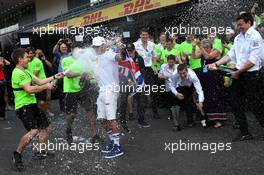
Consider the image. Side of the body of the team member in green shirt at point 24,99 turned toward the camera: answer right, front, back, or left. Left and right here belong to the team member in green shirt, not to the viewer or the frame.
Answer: right

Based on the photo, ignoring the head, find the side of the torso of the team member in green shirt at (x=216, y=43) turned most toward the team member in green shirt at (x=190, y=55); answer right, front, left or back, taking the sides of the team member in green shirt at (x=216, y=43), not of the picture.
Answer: right

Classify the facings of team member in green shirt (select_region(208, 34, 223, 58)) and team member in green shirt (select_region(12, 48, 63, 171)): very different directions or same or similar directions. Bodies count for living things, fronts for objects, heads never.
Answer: very different directions

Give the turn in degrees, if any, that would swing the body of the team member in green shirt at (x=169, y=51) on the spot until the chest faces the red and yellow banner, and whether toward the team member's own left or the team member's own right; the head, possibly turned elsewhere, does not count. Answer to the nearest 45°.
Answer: approximately 180°

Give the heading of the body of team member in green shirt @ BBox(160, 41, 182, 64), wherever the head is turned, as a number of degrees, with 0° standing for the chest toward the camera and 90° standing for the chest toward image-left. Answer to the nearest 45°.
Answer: approximately 0°

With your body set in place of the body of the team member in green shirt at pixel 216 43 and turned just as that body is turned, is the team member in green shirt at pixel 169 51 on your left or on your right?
on your right

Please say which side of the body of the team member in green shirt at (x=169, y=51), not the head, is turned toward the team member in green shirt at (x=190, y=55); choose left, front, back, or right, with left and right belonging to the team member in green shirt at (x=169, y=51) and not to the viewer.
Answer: left

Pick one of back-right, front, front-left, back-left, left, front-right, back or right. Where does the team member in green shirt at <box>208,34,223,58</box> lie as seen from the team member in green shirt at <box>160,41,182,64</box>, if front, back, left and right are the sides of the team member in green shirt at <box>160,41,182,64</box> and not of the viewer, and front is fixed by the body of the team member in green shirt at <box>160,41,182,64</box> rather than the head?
front-left

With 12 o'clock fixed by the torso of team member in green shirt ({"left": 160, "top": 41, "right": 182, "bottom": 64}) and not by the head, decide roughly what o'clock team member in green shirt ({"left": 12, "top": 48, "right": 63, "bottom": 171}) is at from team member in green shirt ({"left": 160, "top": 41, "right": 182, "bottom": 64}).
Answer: team member in green shirt ({"left": 12, "top": 48, "right": 63, "bottom": 171}) is roughly at 1 o'clock from team member in green shirt ({"left": 160, "top": 41, "right": 182, "bottom": 64}).

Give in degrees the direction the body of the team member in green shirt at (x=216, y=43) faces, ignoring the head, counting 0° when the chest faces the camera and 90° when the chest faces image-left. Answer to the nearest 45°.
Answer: approximately 45°
